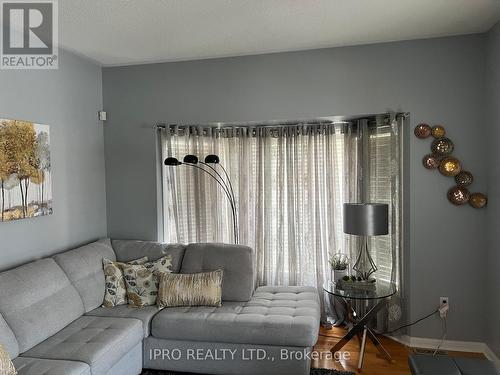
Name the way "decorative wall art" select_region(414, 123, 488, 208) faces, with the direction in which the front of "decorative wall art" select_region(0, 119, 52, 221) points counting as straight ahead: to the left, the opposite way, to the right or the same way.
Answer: to the right

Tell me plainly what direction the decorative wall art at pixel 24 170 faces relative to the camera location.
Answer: facing the viewer and to the right of the viewer

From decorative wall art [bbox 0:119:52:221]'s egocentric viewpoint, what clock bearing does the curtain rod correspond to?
The curtain rod is roughly at 11 o'clock from the decorative wall art.

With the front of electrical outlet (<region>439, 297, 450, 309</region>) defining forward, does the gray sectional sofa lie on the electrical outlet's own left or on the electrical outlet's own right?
on the electrical outlet's own right

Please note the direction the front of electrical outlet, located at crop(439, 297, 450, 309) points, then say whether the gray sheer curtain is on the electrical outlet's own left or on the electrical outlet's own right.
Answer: on the electrical outlet's own right

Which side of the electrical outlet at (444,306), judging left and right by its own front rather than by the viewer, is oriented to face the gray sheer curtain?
right

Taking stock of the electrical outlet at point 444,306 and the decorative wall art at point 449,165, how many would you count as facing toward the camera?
2

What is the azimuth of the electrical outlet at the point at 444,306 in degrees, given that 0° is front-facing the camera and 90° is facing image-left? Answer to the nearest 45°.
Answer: approximately 0°
